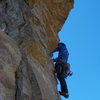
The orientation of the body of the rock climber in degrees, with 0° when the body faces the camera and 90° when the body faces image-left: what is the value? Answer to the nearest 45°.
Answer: approximately 90°
